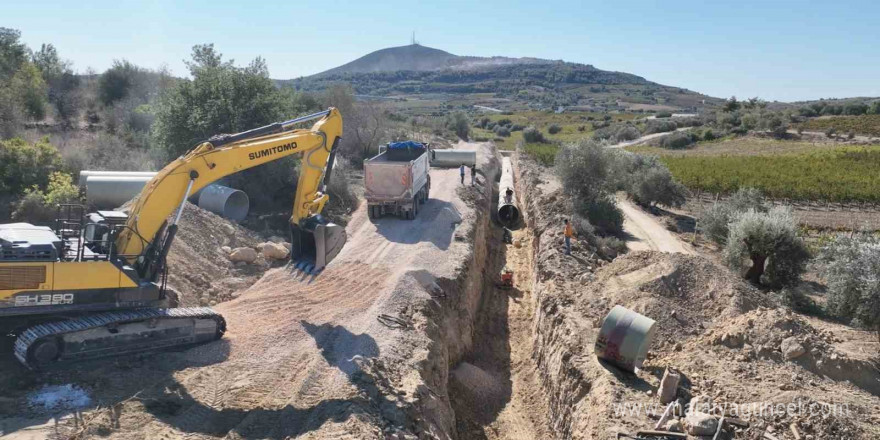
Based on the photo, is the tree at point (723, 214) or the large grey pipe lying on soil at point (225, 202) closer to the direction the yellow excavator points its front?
the tree

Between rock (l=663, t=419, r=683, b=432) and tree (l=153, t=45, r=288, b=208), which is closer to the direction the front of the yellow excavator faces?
the rock

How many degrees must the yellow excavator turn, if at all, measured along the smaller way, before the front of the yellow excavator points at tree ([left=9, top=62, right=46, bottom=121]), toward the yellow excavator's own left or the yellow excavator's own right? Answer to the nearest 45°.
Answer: approximately 90° to the yellow excavator's own left

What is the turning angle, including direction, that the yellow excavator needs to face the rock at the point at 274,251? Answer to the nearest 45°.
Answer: approximately 45° to its left

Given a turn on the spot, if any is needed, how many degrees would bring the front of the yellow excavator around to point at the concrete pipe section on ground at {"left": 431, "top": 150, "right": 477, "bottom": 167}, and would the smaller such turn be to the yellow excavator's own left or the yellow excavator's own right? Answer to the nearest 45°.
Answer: approximately 45° to the yellow excavator's own left

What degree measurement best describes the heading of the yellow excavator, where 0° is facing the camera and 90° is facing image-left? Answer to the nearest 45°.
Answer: approximately 270°

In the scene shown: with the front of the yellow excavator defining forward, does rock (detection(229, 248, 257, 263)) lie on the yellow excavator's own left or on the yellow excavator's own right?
on the yellow excavator's own left

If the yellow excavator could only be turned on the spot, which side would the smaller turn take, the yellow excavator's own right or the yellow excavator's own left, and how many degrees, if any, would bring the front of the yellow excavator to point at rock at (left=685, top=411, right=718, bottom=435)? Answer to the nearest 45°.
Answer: approximately 45° to the yellow excavator's own right

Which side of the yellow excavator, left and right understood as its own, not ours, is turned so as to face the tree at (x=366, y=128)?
left

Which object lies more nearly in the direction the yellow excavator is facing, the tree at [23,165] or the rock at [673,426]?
the rock
